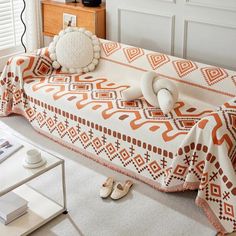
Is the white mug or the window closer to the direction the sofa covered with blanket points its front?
the white mug

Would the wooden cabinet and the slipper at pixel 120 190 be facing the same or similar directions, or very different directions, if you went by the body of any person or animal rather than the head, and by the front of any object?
same or similar directions

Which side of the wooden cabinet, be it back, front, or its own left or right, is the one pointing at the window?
right

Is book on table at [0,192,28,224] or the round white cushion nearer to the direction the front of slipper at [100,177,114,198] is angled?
the book on table

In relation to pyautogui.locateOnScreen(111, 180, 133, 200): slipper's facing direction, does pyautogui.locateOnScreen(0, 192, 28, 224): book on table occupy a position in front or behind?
in front

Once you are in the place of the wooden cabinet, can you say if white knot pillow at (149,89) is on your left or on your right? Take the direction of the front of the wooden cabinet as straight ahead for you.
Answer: on your left

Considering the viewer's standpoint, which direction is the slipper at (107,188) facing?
facing the viewer and to the left of the viewer

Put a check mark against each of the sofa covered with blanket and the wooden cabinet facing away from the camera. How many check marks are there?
0

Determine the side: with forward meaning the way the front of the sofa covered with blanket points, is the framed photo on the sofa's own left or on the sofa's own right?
on the sofa's own right

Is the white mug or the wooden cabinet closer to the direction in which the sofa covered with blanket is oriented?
the white mug
